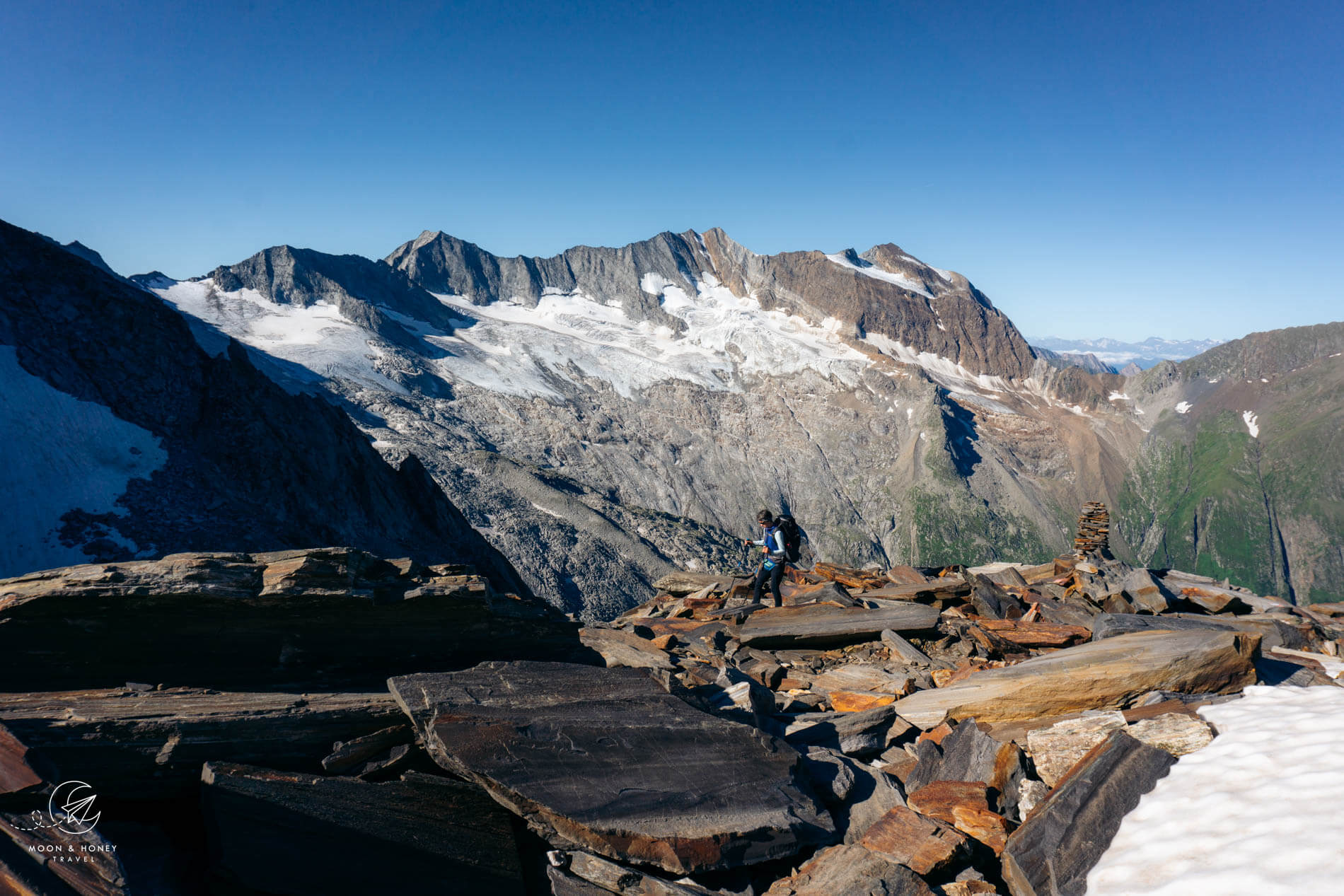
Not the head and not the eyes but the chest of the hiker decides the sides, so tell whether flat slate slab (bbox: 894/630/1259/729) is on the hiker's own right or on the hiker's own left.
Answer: on the hiker's own left

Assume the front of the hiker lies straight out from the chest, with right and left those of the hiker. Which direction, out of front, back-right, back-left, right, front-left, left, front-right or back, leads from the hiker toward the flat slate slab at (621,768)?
front-left

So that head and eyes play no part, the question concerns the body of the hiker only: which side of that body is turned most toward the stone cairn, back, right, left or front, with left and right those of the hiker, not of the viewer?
back

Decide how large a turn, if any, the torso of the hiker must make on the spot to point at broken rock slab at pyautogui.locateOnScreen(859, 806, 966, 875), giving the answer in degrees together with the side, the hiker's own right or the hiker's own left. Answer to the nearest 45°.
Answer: approximately 45° to the hiker's own left

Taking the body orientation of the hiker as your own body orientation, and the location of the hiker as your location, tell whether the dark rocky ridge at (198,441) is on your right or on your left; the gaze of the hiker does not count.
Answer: on your right

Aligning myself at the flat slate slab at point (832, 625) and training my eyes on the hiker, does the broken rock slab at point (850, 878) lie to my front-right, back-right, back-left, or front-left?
back-left

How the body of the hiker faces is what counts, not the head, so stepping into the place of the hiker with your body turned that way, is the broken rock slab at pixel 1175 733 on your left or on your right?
on your left

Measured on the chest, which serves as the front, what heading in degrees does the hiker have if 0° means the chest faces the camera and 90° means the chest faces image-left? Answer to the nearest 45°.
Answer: approximately 45°

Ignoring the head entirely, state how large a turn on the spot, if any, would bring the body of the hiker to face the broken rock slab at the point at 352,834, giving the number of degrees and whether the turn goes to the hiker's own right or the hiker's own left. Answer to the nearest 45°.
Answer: approximately 45° to the hiker's own left

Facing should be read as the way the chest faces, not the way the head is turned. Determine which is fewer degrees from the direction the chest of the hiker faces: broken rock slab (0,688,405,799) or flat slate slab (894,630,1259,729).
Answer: the broken rock slab

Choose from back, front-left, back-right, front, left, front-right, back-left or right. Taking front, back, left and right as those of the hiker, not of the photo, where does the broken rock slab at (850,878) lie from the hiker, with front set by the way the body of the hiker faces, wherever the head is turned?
front-left
